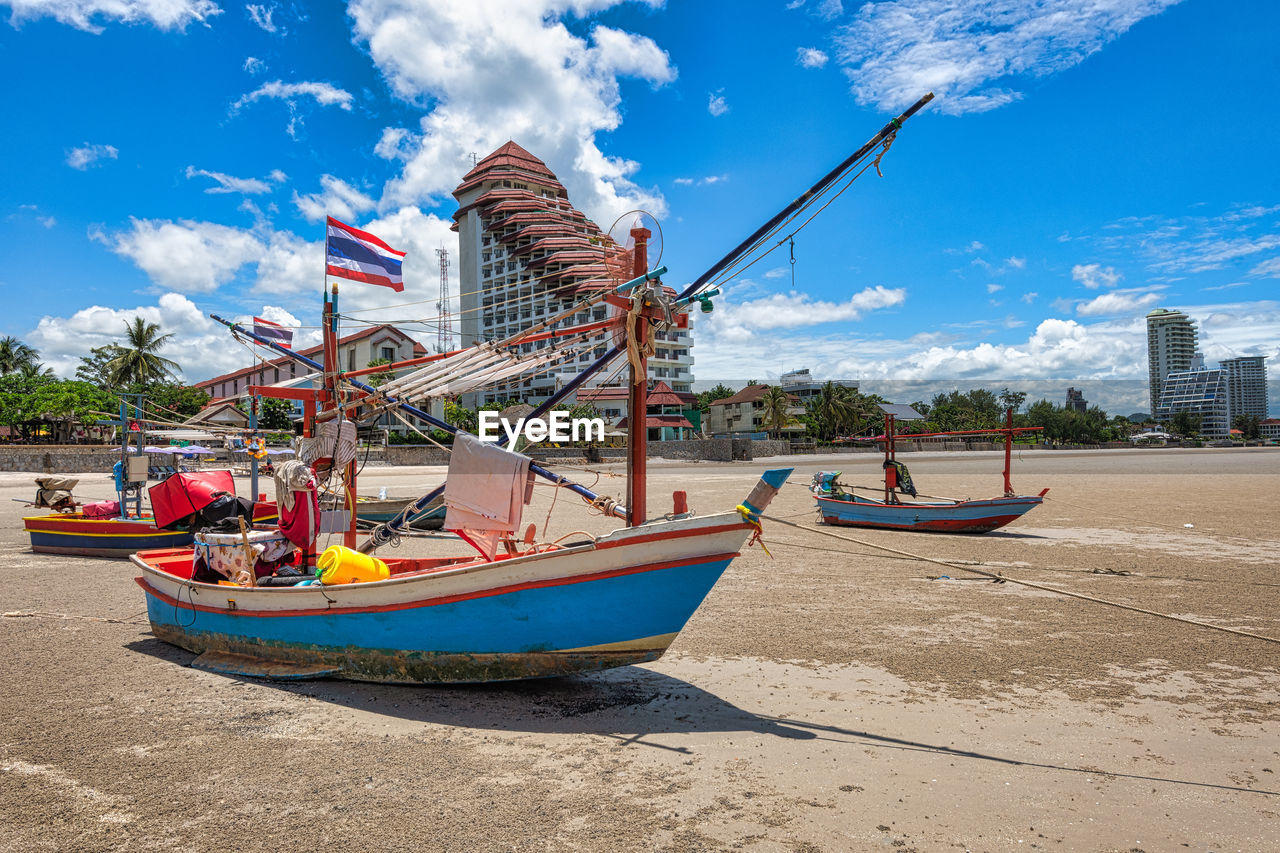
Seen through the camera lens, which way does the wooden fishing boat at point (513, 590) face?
facing to the right of the viewer

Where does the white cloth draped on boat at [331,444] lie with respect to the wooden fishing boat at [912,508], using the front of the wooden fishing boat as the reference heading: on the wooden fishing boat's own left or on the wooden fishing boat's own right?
on the wooden fishing boat's own right

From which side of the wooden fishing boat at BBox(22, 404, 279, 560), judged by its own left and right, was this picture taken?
right

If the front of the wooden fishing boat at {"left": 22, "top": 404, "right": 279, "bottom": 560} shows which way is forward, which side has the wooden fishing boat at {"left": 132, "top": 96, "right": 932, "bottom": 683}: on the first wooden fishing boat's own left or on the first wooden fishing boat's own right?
on the first wooden fishing boat's own right

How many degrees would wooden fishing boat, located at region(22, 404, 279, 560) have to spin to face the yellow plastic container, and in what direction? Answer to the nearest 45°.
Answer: approximately 90° to its right

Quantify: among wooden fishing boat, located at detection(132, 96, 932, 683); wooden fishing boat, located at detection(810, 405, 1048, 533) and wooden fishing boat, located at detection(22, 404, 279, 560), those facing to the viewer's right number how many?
3

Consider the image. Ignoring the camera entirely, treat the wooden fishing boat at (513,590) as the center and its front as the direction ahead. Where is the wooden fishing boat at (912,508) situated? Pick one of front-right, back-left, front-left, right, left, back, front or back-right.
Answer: front-left

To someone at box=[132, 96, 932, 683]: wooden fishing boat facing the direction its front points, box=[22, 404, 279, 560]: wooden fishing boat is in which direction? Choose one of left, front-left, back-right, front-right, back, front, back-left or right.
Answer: back-left

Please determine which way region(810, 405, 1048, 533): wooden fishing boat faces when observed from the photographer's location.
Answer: facing to the right of the viewer

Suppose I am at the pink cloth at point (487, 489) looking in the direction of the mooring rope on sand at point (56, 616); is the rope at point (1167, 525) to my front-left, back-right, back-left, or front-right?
back-right
